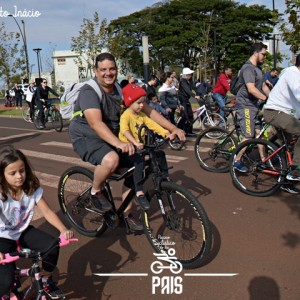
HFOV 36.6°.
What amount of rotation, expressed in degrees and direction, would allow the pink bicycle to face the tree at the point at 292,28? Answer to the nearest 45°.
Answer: approximately 90° to its left

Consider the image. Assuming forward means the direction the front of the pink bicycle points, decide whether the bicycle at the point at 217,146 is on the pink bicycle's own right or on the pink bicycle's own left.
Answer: on the pink bicycle's own left
